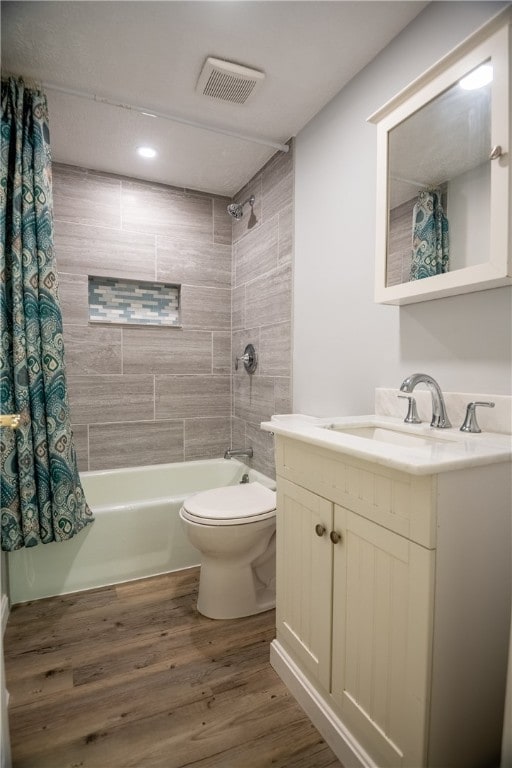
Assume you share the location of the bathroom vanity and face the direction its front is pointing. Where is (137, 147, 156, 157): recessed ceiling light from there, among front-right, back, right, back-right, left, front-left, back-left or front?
right

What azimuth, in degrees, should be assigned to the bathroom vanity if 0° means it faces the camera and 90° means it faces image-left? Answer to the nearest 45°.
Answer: approximately 45°

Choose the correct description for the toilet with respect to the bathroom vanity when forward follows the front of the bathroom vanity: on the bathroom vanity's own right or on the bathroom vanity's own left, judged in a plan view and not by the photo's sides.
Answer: on the bathroom vanity's own right

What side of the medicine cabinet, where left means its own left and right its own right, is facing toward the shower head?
right

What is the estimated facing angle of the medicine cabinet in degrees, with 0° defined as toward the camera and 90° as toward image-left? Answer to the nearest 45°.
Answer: approximately 45°

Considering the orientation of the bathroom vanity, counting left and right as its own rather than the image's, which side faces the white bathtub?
right
